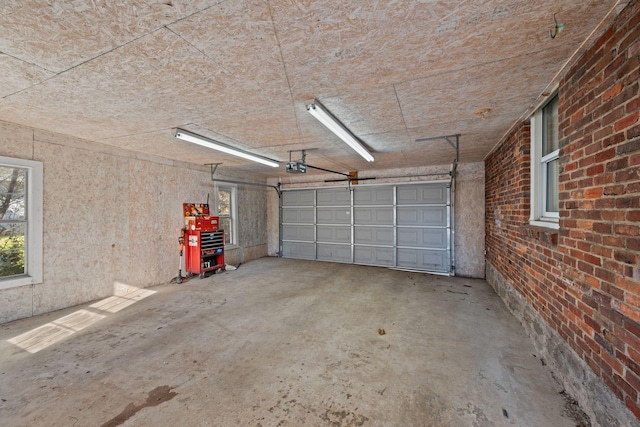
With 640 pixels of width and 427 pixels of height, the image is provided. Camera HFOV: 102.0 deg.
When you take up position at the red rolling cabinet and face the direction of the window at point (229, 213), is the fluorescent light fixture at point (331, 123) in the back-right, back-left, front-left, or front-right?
back-right

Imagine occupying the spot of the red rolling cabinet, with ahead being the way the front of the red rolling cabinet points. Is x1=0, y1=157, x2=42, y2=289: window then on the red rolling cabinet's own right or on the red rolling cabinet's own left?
on the red rolling cabinet's own right

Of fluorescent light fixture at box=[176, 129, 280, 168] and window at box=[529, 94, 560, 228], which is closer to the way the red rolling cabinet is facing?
the window

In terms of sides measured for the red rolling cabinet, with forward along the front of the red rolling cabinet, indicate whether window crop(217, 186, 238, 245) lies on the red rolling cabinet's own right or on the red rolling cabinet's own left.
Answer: on the red rolling cabinet's own left

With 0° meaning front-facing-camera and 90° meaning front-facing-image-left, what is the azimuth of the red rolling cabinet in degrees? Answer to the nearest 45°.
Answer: approximately 315°
